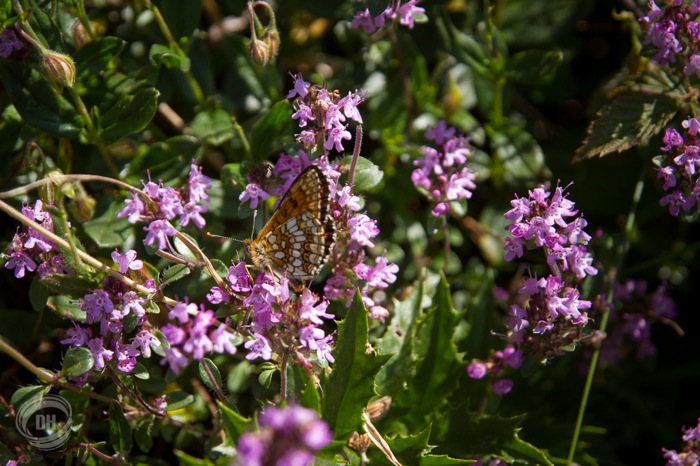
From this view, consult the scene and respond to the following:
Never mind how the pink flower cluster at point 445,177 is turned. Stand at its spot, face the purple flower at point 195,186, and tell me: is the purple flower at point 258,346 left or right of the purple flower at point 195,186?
left

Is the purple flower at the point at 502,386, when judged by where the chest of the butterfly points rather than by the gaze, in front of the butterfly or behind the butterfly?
behind

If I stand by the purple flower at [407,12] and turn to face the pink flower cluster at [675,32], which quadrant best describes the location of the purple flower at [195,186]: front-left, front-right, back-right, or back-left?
back-right

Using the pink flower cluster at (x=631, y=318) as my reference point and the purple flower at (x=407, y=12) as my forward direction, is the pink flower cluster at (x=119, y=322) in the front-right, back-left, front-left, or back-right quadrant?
front-left

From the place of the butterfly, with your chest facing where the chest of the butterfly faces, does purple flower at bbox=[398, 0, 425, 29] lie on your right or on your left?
on your right
